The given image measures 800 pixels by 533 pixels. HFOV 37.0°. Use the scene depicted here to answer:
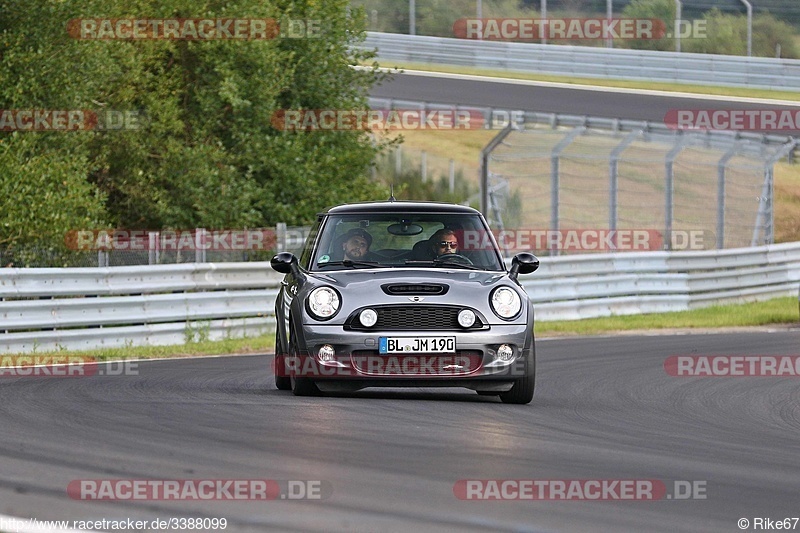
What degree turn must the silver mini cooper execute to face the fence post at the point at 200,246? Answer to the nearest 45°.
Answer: approximately 180°

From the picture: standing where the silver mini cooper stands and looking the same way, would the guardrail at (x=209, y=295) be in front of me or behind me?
behind

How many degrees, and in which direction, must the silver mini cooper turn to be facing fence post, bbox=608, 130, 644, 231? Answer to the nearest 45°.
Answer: approximately 180°

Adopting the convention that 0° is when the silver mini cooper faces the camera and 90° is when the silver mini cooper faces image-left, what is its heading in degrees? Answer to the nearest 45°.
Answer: approximately 0°

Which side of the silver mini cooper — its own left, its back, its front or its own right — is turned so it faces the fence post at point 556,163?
back

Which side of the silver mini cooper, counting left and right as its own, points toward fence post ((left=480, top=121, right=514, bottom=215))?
back

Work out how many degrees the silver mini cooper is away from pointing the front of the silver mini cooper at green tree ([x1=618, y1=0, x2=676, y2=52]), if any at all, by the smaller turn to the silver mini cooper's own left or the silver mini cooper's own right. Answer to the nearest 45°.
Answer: approximately 180°

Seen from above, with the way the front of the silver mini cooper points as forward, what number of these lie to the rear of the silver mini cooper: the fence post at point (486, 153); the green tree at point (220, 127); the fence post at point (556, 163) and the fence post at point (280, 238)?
4

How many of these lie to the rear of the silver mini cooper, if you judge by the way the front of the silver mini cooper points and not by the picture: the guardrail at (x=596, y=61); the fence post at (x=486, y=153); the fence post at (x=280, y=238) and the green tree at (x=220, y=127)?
4
